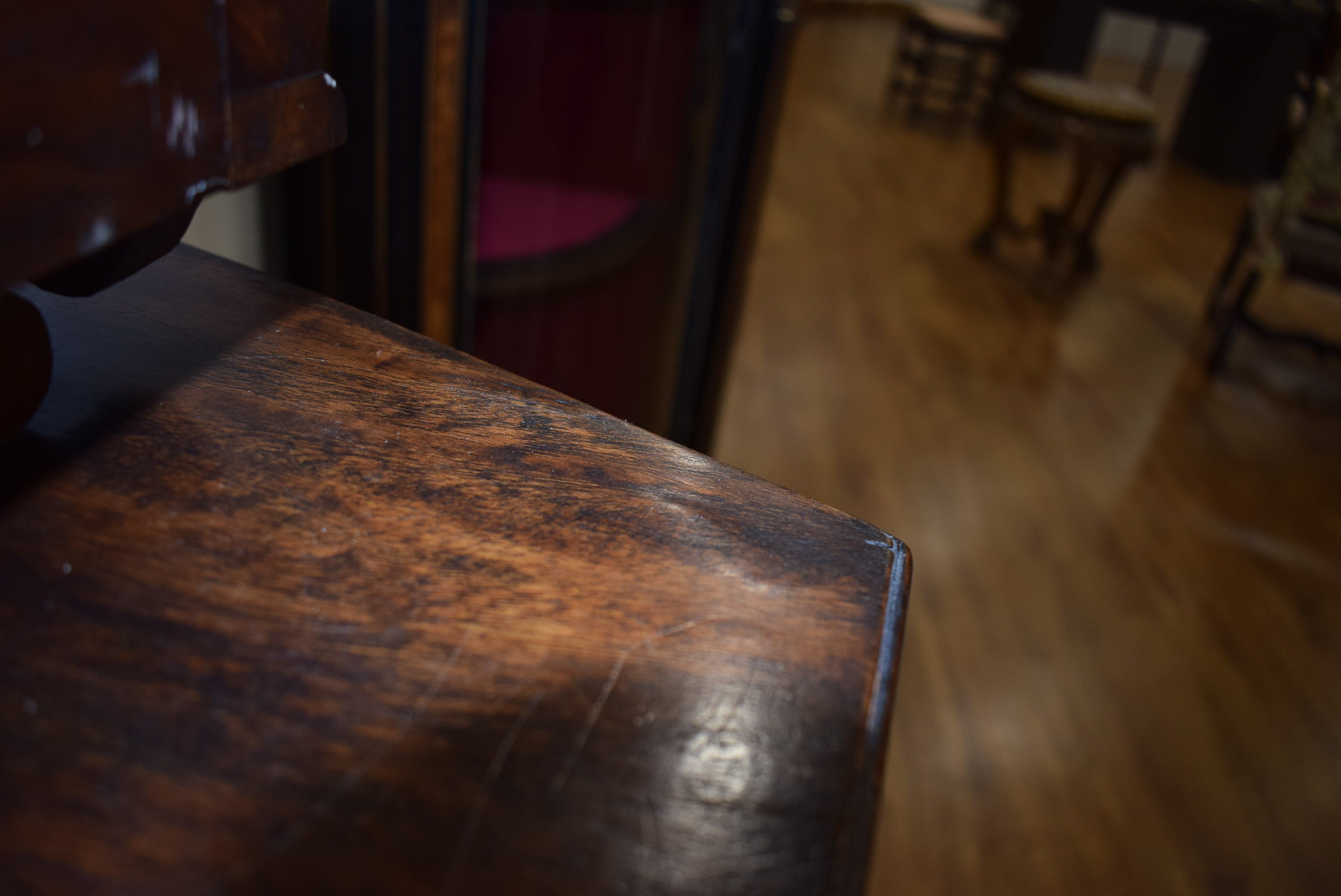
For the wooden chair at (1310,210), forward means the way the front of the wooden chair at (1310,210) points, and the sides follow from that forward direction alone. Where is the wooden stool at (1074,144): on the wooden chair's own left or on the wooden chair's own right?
on the wooden chair's own right

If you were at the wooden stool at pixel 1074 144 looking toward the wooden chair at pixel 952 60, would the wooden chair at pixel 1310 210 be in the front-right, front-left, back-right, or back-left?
back-right

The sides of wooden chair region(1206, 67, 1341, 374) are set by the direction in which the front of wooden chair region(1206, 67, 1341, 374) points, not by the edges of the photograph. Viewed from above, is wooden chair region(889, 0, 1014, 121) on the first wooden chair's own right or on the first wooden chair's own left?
on the first wooden chair's own right

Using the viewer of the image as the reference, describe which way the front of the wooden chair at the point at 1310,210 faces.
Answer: facing the viewer and to the left of the viewer
